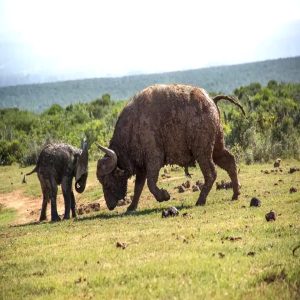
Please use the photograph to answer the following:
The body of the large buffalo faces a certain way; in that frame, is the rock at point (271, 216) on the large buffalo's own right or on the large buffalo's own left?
on the large buffalo's own left

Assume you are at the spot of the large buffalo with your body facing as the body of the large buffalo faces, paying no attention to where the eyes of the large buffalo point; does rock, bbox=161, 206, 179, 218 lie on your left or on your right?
on your left

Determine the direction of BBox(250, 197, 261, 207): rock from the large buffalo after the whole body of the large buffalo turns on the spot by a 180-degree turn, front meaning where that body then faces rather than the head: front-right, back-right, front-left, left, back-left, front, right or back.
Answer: front-right

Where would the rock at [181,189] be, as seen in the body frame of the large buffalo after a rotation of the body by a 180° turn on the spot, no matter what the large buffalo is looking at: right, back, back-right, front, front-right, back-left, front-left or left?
left

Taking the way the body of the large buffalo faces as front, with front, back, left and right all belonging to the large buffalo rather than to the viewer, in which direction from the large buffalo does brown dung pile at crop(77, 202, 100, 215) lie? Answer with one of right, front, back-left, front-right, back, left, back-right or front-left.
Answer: front-right

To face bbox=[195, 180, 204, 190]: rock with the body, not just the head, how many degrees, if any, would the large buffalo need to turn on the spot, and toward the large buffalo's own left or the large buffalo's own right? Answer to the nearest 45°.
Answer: approximately 90° to the large buffalo's own right

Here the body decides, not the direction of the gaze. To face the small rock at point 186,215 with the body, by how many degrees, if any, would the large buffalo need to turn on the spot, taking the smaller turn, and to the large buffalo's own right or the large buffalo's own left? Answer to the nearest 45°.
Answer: approximately 90° to the large buffalo's own left

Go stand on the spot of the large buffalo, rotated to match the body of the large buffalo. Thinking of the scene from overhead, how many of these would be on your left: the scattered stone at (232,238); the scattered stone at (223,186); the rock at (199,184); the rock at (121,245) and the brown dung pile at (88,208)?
2

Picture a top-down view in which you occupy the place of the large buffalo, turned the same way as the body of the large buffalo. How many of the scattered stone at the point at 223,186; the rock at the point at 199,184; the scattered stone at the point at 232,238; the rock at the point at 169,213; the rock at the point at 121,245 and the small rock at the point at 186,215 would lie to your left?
4

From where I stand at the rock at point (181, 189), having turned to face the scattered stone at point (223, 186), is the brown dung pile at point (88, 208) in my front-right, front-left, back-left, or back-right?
back-right

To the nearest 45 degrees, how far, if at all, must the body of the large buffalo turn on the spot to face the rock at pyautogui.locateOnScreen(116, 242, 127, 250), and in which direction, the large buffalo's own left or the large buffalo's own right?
approximately 90° to the large buffalo's own left

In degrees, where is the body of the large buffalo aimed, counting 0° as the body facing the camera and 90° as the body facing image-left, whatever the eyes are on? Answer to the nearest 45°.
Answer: approximately 90°
